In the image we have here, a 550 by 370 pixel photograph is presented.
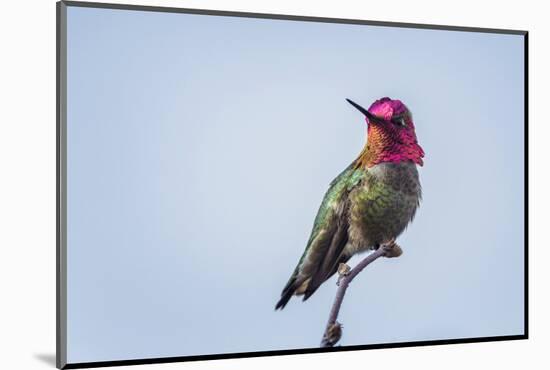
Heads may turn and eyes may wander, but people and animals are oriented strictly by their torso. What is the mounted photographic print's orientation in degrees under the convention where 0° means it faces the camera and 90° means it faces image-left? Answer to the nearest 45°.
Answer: approximately 315°
